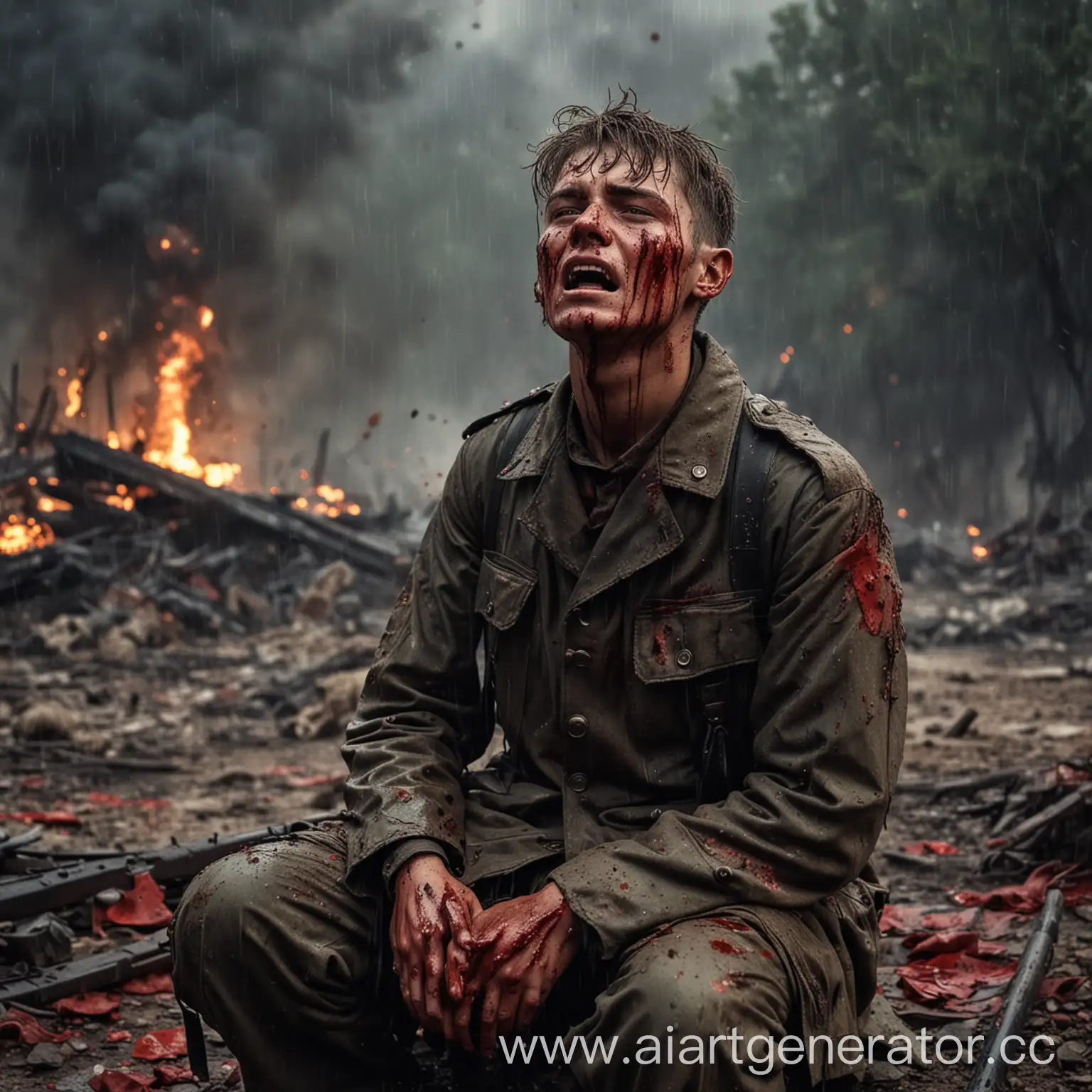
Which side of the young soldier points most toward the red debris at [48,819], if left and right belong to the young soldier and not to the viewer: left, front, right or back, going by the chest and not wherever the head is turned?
right

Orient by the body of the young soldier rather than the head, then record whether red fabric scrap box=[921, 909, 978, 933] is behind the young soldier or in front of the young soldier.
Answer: behind

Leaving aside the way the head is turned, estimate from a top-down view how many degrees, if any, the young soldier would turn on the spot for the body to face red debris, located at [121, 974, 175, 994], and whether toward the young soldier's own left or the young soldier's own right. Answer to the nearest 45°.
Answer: approximately 90° to the young soldier's own right

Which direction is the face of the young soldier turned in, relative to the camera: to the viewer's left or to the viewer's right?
to the viewer's left

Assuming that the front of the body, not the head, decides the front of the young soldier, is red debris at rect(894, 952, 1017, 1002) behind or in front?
behind

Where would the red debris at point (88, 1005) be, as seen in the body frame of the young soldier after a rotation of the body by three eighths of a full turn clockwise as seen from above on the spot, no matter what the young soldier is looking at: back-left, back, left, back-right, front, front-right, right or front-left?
front-left

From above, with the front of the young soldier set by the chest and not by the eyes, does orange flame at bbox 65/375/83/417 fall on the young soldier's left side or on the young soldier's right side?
on the young soldier's right side

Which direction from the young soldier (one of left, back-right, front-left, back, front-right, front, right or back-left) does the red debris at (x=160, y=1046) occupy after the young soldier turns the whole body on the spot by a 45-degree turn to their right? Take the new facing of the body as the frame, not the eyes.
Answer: front-right

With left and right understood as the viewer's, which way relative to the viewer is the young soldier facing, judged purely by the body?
facing the viewer and to the left of the viewer

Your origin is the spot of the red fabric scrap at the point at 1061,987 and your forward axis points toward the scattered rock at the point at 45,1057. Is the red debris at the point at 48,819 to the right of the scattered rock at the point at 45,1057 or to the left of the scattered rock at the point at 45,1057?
right
